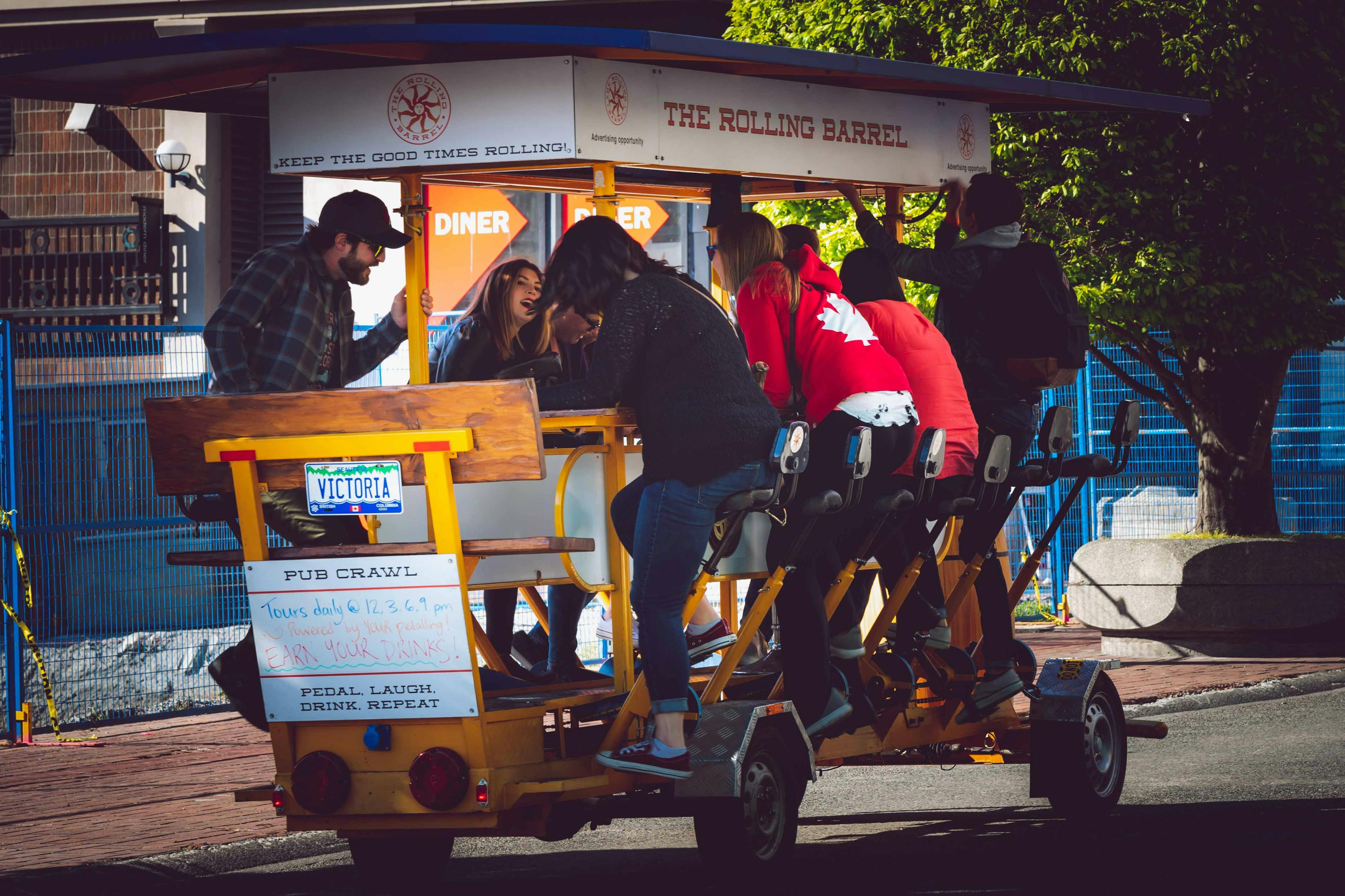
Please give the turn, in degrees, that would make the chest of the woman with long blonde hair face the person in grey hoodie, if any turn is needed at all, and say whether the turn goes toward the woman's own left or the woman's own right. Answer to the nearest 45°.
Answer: approximately 90° to the woman's own right

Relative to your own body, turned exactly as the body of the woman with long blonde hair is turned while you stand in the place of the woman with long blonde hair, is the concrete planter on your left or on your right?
on your right

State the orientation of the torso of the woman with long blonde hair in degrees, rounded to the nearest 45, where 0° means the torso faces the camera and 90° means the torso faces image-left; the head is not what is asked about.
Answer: approximately 135°

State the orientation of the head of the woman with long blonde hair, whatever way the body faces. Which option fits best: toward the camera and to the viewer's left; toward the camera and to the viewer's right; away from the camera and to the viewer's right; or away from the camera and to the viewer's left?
away from the camera and to the viewer's left

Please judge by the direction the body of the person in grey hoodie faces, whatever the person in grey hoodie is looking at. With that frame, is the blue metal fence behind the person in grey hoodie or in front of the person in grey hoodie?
in front

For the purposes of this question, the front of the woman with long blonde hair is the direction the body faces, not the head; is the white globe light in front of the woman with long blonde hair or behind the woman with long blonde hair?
in front

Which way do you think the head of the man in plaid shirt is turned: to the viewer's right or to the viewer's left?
to the viewer's right

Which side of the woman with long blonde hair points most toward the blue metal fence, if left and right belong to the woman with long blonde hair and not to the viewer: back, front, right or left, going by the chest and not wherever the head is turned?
front

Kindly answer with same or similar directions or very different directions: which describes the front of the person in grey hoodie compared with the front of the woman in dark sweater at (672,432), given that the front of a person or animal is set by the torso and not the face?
same or similar directions

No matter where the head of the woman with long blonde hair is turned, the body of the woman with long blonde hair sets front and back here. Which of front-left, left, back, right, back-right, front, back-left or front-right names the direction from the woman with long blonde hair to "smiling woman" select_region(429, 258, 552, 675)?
front

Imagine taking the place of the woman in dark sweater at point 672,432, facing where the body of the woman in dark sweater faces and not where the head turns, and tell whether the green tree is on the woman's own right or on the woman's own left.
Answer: on the woman's own right

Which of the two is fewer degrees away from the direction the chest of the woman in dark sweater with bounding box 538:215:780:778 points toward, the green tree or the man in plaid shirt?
the man in plaid shirt
